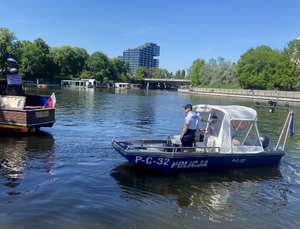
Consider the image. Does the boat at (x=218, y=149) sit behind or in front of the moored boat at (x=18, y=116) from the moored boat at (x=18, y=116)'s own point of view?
behind

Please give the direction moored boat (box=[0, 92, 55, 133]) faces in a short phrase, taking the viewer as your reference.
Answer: facing away from the viewer and to the left of the viewer

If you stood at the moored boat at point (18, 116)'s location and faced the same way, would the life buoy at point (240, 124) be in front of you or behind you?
behind

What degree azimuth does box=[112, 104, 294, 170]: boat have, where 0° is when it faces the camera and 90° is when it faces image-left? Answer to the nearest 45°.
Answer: approximately 90°
